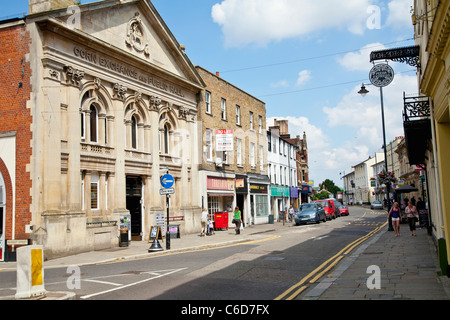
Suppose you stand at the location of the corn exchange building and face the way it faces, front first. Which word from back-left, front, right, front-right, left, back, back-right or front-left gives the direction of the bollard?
front-right

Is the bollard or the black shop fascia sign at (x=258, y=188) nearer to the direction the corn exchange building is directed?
the bollard

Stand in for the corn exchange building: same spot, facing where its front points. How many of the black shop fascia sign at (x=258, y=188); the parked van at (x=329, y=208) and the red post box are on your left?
3

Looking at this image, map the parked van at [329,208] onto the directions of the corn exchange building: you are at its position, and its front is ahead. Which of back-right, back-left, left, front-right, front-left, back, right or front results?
left

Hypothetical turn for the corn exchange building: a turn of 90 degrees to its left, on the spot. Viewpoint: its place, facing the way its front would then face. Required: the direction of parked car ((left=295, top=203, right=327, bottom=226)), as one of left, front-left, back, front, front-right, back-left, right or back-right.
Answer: front

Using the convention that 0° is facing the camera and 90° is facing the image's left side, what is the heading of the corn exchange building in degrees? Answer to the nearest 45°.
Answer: approximately 315°

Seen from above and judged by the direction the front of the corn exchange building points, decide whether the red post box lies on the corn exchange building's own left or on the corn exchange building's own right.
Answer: on the corn exchange building's own left

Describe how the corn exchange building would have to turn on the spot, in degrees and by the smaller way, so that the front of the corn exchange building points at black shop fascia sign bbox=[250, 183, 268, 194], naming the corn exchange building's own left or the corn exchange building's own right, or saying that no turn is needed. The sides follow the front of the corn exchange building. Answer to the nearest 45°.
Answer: approximately 90° to the corn exchange building's own left
